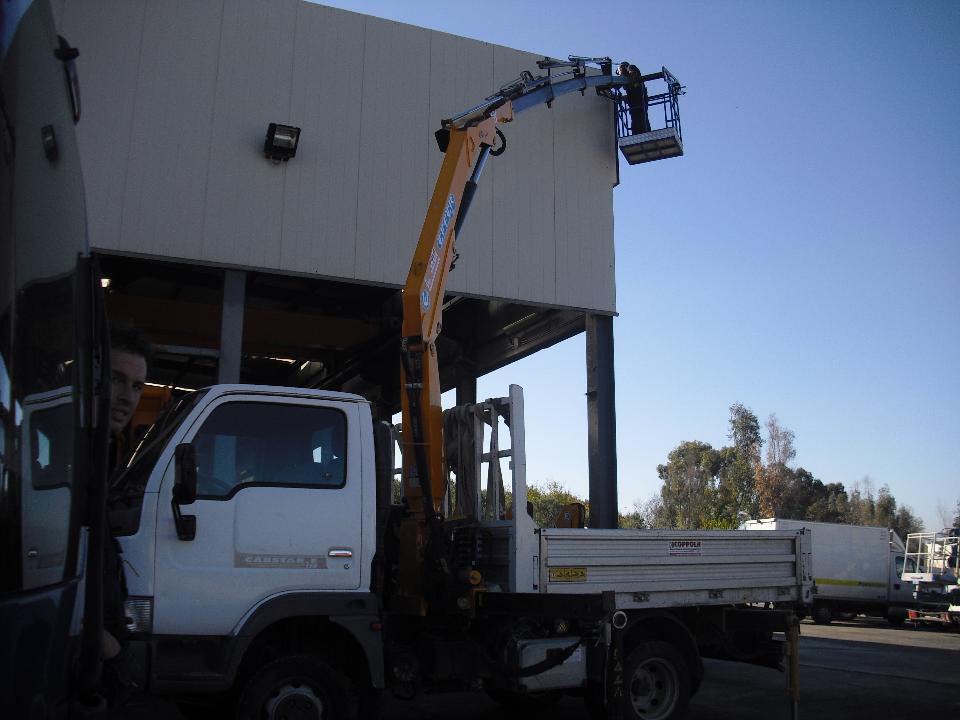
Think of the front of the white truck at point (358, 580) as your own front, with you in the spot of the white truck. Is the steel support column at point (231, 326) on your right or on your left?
on your right

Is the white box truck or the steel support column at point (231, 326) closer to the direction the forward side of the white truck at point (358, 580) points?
the steel support column

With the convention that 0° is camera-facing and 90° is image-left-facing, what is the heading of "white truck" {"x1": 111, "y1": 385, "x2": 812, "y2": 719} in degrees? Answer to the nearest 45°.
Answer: approximately 90°

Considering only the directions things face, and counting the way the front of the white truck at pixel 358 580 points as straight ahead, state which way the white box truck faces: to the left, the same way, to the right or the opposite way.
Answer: the opposite way

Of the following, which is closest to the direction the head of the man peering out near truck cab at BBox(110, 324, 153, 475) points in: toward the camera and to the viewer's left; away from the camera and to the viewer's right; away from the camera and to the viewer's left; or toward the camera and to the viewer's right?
toward the camera and to the viewer's left

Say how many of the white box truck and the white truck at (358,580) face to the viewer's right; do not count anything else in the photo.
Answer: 1

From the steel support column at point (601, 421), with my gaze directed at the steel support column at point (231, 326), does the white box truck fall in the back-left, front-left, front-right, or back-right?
back-right

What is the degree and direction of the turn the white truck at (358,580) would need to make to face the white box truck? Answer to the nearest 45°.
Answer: approximately 135° to its right

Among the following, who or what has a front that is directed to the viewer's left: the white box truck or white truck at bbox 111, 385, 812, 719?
the white truck

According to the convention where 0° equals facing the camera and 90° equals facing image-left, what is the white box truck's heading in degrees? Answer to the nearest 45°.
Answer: approximately 270°

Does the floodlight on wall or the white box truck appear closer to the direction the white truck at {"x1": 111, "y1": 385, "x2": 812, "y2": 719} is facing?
the floodlight on wall

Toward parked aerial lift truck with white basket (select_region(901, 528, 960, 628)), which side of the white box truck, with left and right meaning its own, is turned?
front
